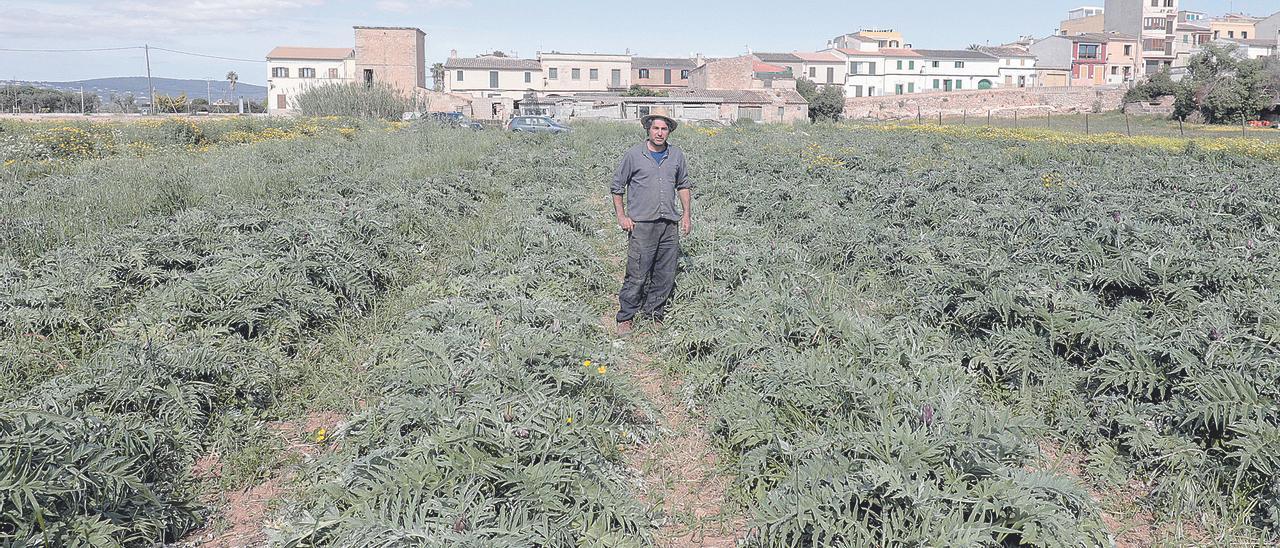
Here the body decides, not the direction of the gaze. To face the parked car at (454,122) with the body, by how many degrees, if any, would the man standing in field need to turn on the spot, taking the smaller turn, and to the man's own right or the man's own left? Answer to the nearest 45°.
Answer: approximately 180°

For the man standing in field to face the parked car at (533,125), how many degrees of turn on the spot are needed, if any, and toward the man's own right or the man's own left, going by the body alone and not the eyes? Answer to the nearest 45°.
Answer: approximately 180°

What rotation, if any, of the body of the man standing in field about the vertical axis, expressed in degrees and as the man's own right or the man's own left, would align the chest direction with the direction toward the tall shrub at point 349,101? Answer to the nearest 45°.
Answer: approximately 180°

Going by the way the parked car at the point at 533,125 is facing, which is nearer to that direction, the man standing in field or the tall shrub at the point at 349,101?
the man standing in field

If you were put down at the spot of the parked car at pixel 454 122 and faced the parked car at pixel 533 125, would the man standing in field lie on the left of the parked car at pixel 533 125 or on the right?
right
